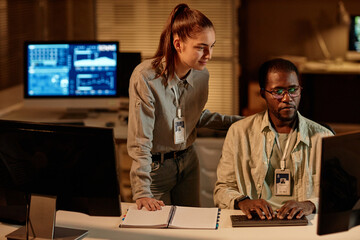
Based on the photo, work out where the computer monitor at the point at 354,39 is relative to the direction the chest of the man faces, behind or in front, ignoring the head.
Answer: behind

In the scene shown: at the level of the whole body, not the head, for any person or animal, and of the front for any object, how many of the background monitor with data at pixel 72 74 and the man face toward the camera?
2

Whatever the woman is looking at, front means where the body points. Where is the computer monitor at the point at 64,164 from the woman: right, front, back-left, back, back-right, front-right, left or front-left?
right

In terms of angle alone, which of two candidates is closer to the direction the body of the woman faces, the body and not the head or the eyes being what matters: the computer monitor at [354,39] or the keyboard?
the keyboard

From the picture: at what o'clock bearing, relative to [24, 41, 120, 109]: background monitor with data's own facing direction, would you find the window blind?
The window blind is roughly at 7 o'clock from the background monitor with data.

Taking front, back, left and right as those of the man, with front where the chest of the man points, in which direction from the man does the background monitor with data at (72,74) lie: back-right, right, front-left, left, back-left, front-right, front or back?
back-right

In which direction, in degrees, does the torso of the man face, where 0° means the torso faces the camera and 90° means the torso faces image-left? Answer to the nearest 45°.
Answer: approximately 0°

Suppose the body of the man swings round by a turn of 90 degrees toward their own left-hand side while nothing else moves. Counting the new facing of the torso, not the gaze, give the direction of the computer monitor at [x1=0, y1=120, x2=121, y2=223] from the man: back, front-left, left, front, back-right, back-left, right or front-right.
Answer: back-right

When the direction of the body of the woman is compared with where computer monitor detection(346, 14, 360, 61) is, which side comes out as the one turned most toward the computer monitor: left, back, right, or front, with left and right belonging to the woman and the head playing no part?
left

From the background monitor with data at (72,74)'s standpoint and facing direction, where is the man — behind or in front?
in front

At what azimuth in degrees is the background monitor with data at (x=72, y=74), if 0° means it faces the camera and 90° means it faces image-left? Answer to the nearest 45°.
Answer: approximately 0°

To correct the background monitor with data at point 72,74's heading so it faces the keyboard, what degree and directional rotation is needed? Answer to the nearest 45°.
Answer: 0° — it already faces it

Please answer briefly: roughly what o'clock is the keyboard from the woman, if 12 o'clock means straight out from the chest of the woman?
The keyboard is roughly at 12 o'clock from the woman.
